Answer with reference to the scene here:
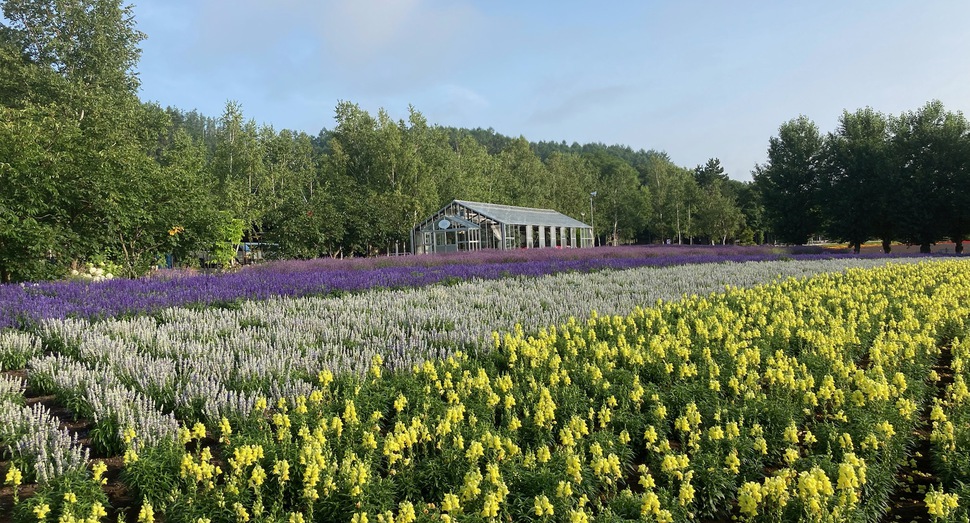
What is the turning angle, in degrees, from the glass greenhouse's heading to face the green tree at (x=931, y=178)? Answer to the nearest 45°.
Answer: approximately 135° to its left

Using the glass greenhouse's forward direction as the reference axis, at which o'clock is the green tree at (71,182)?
The green tree is roughly at 11 o'clock from the glass greenhouse.

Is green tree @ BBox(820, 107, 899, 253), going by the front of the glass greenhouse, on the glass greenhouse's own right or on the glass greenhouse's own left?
on the glass greenhouse's own left

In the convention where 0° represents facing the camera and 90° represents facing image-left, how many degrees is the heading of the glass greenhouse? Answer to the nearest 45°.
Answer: approximately 45°

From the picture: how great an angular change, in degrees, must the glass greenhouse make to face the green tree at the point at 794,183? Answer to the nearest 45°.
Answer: approximately 135° to its left
